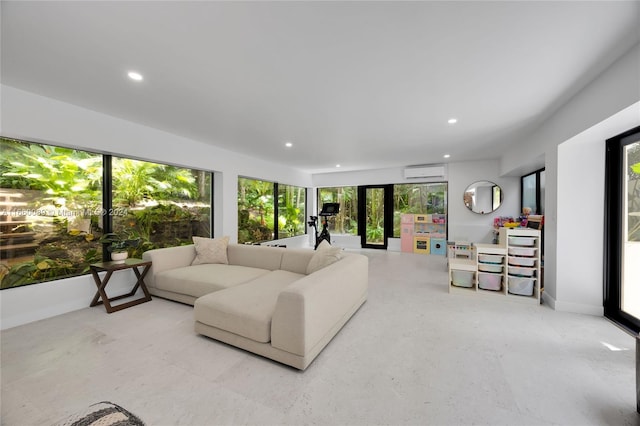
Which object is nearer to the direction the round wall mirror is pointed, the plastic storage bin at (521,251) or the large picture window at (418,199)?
the plastic storage bin

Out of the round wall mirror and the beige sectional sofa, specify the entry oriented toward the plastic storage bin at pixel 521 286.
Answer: the round wall mirror

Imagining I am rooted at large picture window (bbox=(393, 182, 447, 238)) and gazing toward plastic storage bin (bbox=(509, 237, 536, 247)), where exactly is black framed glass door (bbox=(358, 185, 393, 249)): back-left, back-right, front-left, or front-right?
back-right

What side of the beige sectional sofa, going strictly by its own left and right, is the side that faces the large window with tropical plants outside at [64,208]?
right

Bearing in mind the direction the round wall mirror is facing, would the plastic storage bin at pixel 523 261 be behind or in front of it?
in front

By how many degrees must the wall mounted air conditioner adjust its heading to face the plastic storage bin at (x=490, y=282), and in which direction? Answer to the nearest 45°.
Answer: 0° — it already faces it

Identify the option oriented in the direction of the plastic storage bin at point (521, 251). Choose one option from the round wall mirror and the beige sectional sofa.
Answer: the round wall mirror

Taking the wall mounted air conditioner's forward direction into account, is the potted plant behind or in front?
in front
